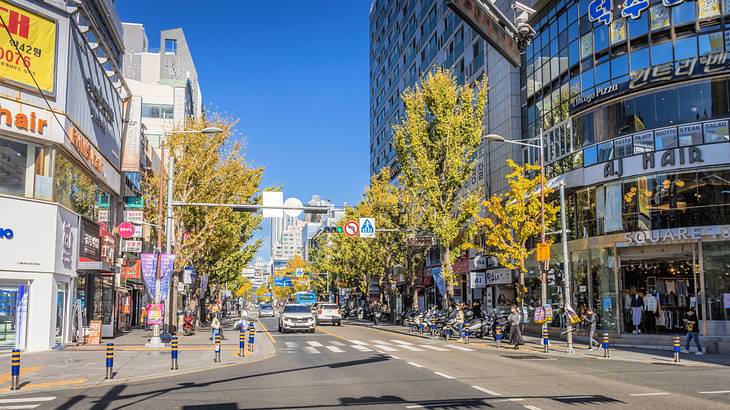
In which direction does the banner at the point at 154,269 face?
toward the camera

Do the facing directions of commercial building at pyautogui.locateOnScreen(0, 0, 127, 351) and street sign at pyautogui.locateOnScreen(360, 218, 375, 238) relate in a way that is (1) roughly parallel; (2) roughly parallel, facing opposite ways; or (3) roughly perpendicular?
roughly perpendicular

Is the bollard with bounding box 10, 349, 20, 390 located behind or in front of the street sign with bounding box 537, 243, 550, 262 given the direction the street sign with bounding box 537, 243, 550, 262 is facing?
in front

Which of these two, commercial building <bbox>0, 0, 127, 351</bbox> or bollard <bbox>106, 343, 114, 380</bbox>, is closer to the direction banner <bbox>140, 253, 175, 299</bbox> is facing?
the bollard

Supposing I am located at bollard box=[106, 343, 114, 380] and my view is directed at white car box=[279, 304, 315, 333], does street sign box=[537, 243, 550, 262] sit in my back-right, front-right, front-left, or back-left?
front-right

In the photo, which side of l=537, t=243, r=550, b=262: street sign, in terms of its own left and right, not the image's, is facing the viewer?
front

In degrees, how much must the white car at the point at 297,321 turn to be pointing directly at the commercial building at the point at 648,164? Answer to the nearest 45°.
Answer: approximately 45° to its left

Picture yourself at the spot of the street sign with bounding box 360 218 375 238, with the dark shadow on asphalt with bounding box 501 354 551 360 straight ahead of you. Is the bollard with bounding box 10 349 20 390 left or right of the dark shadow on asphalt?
right

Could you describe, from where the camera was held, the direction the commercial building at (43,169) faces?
facing the viewer and to the right of the viewer

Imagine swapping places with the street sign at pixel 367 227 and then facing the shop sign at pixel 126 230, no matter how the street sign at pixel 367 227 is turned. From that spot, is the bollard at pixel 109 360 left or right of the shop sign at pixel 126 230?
left

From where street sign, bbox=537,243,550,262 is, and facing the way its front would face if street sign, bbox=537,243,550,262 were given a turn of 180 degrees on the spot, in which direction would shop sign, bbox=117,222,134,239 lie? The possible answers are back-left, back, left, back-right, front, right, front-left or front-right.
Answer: left

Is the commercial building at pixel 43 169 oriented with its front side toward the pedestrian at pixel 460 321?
no

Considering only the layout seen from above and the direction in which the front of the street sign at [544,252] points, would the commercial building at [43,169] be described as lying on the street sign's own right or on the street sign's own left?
on the street sign's own right

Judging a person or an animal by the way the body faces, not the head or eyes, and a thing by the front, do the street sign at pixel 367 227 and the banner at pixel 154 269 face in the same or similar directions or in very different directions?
same or similar directions

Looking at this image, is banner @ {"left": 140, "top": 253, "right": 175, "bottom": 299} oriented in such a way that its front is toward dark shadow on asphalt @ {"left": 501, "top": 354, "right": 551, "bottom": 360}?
no

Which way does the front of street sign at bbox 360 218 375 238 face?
toward the camera

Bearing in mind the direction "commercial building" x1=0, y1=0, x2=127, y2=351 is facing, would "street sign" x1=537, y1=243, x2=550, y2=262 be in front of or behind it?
in front

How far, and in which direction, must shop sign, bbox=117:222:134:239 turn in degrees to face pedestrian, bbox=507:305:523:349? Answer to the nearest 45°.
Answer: approximately 45° to its left

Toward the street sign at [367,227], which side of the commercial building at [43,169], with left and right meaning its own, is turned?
left

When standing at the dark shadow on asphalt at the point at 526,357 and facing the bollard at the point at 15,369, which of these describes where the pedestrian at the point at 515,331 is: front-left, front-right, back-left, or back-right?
back-right

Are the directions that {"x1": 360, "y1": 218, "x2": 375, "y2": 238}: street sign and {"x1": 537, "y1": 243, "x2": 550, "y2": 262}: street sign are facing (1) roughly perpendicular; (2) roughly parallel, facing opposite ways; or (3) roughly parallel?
roughly parallel

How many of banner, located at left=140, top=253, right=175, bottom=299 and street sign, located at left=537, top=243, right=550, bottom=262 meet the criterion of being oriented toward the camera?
2
